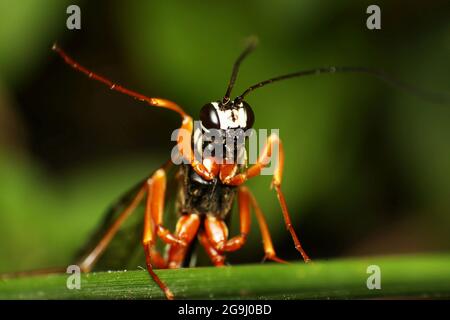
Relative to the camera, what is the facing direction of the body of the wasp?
toward the camera
